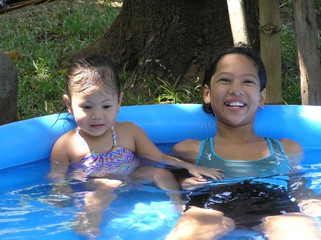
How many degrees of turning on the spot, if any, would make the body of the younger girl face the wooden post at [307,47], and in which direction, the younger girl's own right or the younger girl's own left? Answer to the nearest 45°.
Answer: approximately 90° to the younger girl's own left

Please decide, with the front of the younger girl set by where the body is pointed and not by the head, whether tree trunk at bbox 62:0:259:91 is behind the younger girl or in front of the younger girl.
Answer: behind

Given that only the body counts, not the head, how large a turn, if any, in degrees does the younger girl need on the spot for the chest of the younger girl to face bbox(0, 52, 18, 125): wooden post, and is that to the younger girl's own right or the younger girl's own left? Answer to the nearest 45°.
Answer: approximately 135° to the younger girl's own right

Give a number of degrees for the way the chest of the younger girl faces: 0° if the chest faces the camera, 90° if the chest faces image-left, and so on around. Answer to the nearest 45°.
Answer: approximately 0°

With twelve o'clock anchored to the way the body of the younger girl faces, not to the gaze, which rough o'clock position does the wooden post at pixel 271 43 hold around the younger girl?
The wooden post is roughly at 8 o'clock from the younger girl.

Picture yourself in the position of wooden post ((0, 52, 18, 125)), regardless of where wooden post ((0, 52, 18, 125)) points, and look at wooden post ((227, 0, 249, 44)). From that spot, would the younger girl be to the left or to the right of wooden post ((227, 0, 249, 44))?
right

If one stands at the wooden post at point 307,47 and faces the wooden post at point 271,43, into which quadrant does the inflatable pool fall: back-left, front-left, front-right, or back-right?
front-left

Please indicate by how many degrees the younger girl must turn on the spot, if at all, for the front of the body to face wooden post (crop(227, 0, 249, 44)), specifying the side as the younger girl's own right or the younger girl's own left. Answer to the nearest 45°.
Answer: approximately 135° to the younger girl's own left
